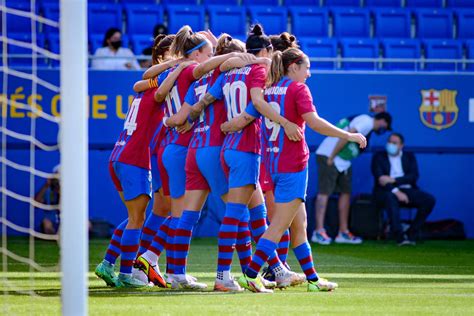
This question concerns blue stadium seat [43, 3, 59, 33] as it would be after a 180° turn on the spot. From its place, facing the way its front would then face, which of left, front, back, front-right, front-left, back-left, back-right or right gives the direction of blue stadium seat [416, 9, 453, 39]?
right

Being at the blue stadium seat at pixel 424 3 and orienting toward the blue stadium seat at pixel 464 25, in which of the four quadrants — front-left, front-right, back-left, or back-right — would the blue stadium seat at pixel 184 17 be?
back-right

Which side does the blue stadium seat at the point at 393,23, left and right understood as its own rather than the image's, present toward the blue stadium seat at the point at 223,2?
right

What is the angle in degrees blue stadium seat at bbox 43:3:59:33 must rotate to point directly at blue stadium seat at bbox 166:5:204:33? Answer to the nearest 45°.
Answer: approximately 90° to its left

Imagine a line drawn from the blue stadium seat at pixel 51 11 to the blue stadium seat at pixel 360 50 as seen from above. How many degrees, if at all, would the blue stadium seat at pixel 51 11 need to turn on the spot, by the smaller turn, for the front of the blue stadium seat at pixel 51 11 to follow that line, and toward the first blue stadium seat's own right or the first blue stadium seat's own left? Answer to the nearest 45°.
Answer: approximately 90° to the first blue stadium seat's own left

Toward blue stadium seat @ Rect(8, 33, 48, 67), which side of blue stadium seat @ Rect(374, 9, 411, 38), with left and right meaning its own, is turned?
right

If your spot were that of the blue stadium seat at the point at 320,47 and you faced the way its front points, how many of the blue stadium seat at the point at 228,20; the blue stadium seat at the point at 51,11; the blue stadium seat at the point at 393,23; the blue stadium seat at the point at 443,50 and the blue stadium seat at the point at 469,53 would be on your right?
2

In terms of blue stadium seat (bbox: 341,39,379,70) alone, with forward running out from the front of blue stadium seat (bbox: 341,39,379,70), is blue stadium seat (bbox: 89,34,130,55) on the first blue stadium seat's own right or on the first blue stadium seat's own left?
on the first blue stadium seat's own right
